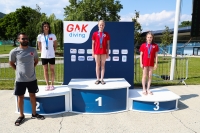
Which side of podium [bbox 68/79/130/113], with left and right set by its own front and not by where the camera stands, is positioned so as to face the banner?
back

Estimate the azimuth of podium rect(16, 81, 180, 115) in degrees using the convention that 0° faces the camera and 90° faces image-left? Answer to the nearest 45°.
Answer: approximately 0°

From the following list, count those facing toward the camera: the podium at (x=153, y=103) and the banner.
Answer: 2

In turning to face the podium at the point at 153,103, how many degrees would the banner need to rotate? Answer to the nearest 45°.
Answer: approximately 45° to its left

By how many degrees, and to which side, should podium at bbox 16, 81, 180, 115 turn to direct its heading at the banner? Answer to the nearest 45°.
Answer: approximately 180°

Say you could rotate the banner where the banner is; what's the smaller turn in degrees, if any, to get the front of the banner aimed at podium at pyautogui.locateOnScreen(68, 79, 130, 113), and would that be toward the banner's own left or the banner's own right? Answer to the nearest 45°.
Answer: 0° — it already faces it

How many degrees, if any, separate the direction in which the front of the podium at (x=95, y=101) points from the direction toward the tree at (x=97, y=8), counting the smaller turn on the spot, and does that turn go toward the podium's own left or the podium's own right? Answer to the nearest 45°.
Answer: approximately 180°

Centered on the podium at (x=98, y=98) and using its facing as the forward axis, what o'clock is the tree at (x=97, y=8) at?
The tree is roughly at 6 o'clock from the podium.

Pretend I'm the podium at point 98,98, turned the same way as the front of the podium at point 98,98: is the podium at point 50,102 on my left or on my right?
on my right

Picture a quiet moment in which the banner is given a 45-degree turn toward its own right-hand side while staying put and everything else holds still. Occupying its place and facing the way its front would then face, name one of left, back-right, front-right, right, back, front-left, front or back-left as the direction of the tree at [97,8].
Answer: back-right

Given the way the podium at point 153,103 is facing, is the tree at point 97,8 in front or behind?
behind
